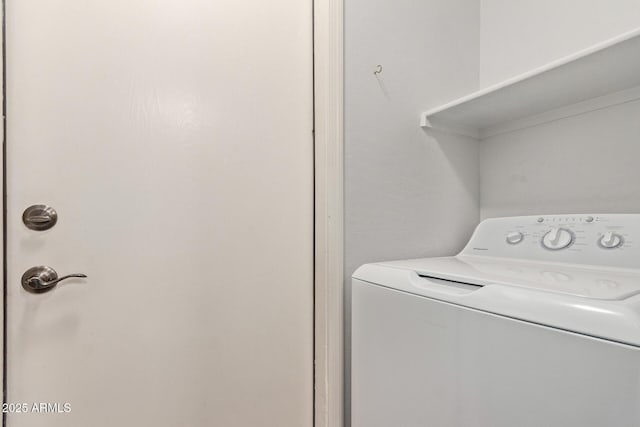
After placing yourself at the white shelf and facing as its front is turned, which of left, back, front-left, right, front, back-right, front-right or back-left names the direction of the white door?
front

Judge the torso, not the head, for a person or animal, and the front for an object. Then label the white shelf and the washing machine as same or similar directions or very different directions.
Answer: same or similar directions

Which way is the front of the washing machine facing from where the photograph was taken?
facing the viewer and to the left of the viewer

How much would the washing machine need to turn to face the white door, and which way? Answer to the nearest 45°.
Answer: approximately 45° to its right
